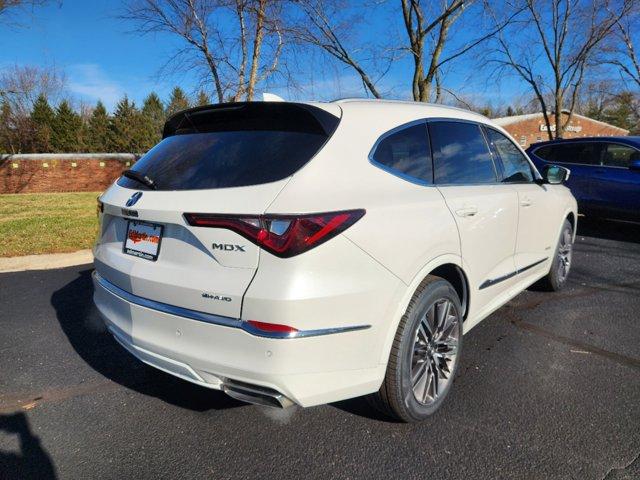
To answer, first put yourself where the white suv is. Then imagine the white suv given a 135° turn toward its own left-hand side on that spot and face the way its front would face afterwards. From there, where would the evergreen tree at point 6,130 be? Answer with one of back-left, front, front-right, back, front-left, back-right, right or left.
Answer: front-right

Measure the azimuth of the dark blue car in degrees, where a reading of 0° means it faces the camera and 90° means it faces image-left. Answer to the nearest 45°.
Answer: approximately 270°

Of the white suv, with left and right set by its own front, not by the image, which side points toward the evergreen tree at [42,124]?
left

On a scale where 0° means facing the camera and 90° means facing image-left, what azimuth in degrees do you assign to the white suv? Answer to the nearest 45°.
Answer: approximately 225°

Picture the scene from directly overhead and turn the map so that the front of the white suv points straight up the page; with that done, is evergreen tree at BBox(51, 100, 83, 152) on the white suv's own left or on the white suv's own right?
on the white suv's own left

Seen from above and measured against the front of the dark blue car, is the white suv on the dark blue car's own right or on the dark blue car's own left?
on the dark blue car's own right

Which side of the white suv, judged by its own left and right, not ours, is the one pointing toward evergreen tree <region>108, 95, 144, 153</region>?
left
